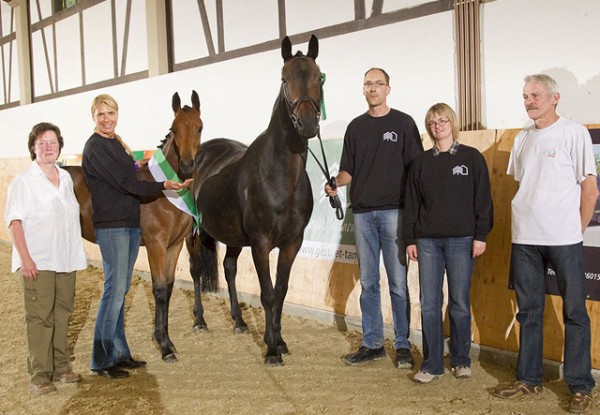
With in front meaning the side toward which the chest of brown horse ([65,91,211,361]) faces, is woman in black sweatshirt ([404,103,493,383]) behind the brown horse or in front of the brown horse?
in front

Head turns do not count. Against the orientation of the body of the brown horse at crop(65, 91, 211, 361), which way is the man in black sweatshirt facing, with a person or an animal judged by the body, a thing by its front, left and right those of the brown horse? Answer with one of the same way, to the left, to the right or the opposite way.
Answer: to the right

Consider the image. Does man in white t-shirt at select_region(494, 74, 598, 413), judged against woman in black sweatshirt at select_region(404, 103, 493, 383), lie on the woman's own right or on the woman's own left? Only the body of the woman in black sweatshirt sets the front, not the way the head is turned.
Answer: on the woman's own left

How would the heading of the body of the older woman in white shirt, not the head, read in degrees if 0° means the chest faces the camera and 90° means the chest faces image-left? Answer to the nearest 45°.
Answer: approximately 315°

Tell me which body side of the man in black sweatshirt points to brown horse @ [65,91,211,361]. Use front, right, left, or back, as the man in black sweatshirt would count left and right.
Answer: right

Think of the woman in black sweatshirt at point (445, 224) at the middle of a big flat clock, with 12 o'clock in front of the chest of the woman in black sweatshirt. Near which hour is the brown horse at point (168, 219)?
The brown horse is roughly at 3 o'clock from the woman in black sweatshirt.

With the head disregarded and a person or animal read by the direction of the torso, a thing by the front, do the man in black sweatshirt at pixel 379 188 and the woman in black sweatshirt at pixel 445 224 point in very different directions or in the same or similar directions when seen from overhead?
same or similar directions

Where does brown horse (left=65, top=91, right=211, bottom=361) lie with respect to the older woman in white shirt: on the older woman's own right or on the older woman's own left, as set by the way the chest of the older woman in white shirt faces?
on the older woman's own left

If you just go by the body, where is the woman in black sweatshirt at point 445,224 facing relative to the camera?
toward the camera

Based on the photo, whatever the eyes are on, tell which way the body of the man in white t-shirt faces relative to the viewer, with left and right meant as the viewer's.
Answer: facing the viewer and to the left of the viewer

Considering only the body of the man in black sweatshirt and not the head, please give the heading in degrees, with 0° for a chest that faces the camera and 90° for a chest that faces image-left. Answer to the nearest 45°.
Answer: approximately 0°

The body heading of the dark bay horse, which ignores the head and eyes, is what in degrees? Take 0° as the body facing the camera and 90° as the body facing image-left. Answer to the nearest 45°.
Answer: approximately 315°

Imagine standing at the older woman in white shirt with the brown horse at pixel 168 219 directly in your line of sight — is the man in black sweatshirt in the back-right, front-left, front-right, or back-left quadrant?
front-right

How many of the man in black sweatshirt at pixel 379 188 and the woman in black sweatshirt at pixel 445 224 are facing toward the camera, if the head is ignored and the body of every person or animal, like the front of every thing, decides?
2

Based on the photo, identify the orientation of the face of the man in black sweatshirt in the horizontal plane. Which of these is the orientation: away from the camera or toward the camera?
toward the camera

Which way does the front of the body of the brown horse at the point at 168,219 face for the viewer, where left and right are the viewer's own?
facing the viewer and to the right of the viewer
